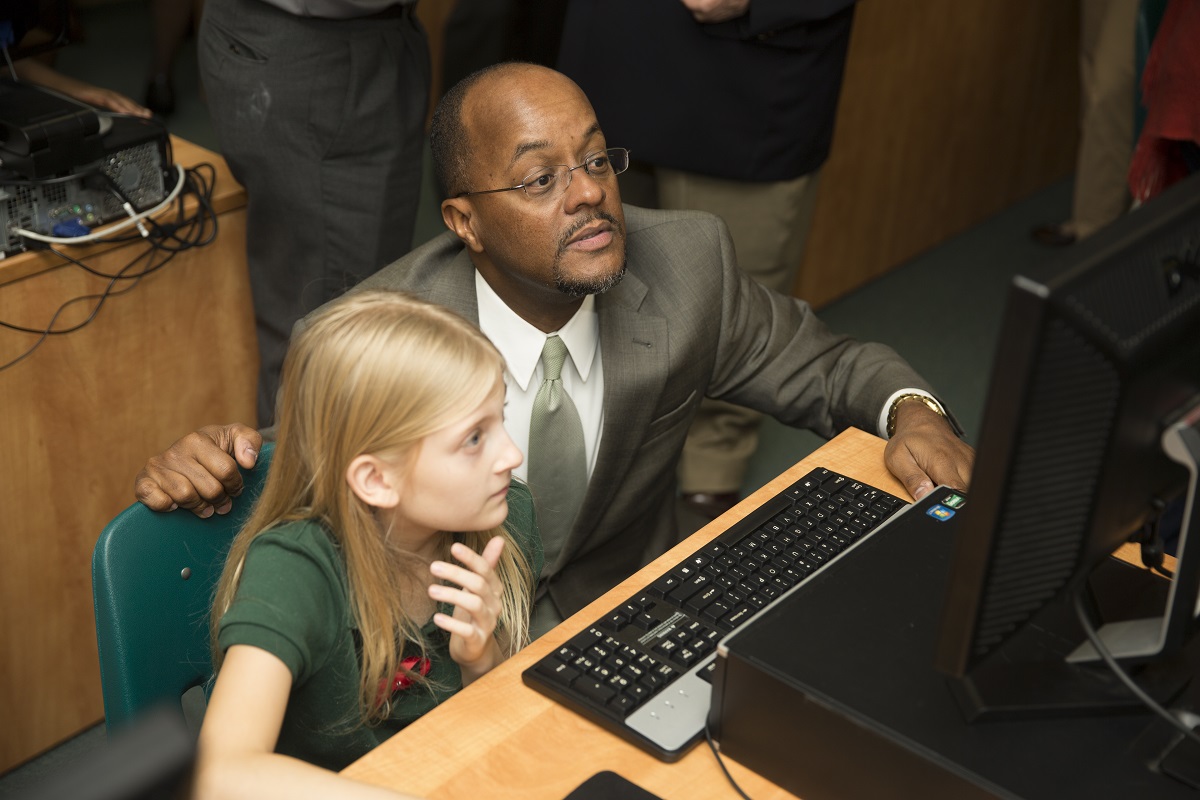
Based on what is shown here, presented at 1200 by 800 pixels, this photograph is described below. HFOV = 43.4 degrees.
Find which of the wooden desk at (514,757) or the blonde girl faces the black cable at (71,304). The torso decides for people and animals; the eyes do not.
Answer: the wooden desk

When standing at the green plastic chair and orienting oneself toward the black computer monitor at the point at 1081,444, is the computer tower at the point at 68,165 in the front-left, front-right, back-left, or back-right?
back-left

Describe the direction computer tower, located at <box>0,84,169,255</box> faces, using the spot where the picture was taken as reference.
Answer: facing away from the viewer and to the left of the viewer

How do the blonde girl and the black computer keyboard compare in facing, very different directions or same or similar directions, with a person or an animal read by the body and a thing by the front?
very different directions

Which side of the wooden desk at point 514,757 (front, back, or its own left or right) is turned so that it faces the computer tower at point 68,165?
front

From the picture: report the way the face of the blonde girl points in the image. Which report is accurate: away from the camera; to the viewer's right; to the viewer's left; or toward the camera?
to the viewer's right

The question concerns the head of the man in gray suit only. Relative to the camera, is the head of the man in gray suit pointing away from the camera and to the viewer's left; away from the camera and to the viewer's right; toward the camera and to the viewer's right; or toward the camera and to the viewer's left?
toward the camera and to the viewer's right

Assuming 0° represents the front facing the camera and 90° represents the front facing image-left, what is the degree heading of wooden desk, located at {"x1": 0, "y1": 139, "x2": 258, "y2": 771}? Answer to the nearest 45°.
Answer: approximately 135°

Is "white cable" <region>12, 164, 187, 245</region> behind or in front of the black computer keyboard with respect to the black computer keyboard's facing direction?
in front
